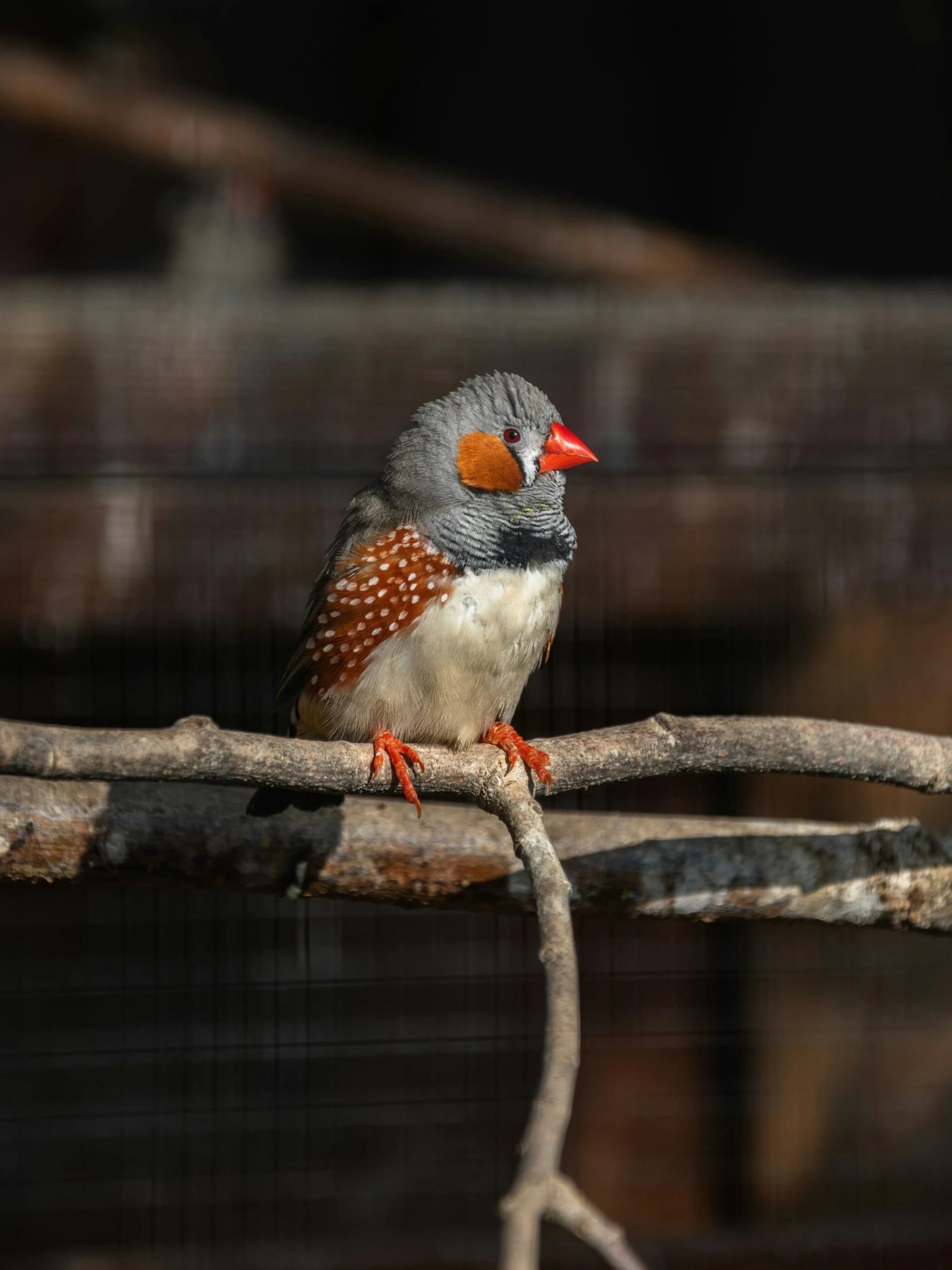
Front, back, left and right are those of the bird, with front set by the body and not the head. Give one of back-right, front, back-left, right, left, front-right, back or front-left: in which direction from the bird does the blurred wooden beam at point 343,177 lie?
back-left

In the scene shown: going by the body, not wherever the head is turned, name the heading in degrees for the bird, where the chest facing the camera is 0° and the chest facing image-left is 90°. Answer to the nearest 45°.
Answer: approximately 315°
